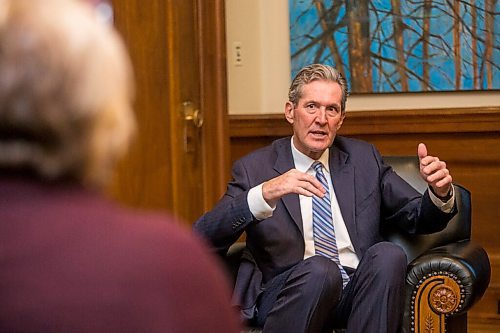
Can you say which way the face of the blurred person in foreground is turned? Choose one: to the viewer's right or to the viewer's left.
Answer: to the viewer's right

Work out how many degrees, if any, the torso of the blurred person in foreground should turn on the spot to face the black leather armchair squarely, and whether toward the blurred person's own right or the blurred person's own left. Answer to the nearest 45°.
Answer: approximately 45° to the blurred person's own right

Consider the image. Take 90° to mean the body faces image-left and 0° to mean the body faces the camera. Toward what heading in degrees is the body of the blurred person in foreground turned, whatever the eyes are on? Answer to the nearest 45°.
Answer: approximately 180°
